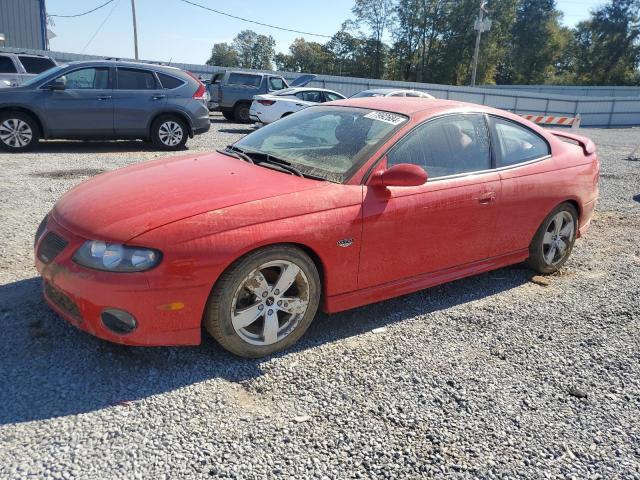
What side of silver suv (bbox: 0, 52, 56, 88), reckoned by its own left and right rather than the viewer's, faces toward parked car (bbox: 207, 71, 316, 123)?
back

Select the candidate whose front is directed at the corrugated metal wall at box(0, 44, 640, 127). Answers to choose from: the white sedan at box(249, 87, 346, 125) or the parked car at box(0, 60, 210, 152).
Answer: the white sedan

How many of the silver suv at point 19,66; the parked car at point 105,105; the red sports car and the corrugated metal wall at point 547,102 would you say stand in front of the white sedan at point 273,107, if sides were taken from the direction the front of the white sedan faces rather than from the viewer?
1

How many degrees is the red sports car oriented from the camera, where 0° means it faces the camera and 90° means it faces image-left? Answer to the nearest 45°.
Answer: approximately 45°

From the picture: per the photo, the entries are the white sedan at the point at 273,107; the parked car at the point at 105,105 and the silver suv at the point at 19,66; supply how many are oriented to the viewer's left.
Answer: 2

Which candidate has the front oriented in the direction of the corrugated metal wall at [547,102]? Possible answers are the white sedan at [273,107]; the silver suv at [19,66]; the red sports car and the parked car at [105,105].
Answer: the white sedan

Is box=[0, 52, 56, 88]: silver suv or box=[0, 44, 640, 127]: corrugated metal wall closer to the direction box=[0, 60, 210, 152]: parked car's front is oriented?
the silver suv

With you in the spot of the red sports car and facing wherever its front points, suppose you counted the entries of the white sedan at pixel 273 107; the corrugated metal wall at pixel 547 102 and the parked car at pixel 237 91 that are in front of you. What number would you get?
0

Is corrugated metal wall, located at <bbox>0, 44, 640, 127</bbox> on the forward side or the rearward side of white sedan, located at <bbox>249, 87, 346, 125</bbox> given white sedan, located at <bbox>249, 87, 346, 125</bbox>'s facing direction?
on the forward side

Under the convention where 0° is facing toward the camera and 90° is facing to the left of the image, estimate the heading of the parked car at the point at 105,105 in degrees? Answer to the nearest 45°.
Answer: approximately 90°

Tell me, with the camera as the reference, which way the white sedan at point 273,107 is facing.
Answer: facing away from the viewer and to the right of the viewer

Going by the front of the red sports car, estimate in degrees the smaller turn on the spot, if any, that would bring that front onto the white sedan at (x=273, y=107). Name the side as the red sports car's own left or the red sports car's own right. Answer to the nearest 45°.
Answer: approximately 135° to the red sports car's own right

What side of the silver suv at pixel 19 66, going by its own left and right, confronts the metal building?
right

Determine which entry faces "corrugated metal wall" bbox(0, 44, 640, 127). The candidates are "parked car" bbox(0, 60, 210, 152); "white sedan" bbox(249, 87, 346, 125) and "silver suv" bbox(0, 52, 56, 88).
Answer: the white sedan

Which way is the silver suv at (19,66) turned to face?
to the viewer's left

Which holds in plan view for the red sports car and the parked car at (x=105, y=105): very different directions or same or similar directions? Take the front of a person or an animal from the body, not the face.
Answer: same or similar directions

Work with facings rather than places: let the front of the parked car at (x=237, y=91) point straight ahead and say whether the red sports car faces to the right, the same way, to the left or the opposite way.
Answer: the opposite way

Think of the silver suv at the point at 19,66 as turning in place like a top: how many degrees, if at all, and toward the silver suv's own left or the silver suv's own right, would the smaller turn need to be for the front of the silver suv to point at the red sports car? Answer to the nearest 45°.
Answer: approximately 90° to the silver suv's own left

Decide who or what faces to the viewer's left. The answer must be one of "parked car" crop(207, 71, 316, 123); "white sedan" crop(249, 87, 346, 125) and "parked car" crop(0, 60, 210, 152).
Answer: "parked car" crop(0, 60, 210, 152)

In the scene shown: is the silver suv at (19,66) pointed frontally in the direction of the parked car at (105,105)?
no
